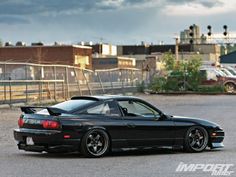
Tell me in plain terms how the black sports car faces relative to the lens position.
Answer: facing away from the viewer and to the right of the viewer

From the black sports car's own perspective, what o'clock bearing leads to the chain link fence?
The chain link fence is roughly at 10 o'clock from the black sports car.
